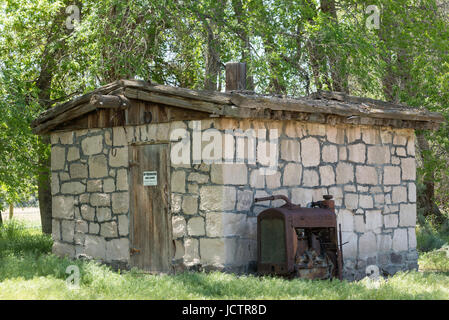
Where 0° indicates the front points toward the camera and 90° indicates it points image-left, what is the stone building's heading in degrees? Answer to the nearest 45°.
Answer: approximately 45°

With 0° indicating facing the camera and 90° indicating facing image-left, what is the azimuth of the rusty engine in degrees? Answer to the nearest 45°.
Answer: approximately 45°

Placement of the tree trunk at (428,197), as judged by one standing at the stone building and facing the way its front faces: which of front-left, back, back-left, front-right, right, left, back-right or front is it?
back
